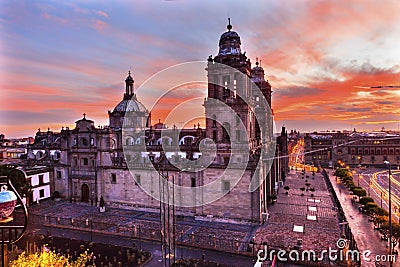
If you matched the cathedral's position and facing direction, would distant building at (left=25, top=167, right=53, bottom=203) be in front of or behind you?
behind

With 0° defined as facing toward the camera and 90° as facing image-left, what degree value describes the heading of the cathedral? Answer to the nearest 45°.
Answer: approximately 270°
